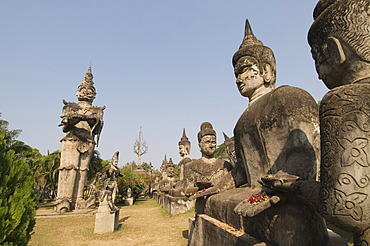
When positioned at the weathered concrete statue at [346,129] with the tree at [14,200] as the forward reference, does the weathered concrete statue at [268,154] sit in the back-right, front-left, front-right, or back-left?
front-right

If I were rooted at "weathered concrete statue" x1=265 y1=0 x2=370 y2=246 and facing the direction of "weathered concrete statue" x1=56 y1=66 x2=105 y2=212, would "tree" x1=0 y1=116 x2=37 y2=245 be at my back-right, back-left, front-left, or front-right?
front-left

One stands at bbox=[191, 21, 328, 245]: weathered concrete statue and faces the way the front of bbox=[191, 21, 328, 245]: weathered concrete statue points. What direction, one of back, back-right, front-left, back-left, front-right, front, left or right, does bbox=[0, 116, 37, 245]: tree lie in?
front-right

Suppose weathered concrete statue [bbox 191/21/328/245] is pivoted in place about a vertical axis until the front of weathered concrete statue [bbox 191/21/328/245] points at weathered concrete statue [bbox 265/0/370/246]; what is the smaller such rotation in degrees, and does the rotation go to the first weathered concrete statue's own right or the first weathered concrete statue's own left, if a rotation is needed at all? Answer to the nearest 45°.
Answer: approximately 45° to the first weathered concrete statue's own left

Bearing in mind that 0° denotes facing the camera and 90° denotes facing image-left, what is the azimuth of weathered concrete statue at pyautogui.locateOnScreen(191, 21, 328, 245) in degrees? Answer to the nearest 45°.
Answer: approximately 45°

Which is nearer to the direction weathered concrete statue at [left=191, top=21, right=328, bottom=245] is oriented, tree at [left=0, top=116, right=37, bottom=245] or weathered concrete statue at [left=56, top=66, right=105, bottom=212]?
the tree

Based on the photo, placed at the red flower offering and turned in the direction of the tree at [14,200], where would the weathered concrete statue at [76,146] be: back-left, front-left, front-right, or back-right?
front-right

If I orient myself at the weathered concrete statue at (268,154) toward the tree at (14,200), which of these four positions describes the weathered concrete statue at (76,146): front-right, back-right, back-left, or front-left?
front-right

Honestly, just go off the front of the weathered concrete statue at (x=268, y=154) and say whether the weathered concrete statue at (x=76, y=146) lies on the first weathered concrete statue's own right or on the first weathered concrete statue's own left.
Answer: on the first weathered concrete statue's own right
